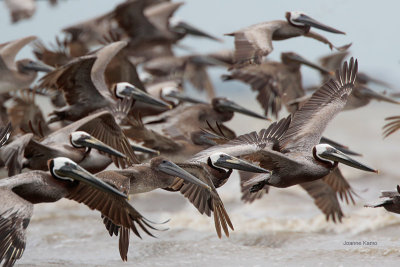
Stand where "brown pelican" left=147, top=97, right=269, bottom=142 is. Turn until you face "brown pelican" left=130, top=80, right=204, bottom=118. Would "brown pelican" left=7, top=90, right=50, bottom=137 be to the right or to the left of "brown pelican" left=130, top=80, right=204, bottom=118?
left

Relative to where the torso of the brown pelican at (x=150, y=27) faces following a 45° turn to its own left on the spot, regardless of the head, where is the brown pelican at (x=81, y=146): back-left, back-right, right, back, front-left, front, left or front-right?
back-right

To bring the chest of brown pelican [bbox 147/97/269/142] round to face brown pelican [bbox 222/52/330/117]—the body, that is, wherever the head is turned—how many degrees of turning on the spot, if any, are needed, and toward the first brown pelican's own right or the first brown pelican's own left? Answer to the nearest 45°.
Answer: approximately 45° to the first brown pelican's own left

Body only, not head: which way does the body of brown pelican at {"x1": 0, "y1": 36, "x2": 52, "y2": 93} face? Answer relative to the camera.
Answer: to the viewer's right

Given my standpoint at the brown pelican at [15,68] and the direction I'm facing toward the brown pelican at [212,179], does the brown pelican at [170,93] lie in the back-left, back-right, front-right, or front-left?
front-left

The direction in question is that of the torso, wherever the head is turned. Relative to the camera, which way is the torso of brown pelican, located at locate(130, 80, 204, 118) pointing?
to the viewer's right

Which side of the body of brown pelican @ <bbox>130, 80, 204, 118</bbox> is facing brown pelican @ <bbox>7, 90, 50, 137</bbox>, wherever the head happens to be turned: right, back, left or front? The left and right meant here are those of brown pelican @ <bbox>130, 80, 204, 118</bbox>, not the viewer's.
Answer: back

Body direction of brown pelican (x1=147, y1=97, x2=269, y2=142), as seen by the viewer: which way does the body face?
to the viewer's right

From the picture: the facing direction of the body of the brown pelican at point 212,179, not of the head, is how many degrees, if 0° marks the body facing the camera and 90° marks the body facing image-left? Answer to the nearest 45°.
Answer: approximately 270°

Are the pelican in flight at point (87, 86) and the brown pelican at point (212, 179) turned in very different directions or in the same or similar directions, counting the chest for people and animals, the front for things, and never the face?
same or similar directions

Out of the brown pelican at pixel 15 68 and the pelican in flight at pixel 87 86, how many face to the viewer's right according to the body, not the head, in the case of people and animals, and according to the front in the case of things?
2

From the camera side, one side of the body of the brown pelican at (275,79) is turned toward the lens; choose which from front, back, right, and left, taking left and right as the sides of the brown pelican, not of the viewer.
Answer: right

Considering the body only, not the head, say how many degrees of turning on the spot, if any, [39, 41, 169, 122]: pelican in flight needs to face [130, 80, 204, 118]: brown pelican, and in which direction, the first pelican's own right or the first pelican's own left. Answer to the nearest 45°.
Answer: approximately 45° to the first pelican's own left

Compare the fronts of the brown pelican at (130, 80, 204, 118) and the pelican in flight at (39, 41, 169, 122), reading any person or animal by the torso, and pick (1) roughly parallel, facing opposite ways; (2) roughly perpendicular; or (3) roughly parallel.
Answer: roughly parallel

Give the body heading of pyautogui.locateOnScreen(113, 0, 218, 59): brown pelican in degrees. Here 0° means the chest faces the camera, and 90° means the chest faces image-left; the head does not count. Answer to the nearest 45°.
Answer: approximately 270°

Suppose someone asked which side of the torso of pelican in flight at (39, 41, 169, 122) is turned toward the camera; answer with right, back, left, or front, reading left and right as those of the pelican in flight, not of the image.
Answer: right

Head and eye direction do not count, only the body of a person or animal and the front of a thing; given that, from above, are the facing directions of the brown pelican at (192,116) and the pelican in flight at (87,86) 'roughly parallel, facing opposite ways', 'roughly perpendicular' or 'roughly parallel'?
roughly parallel
